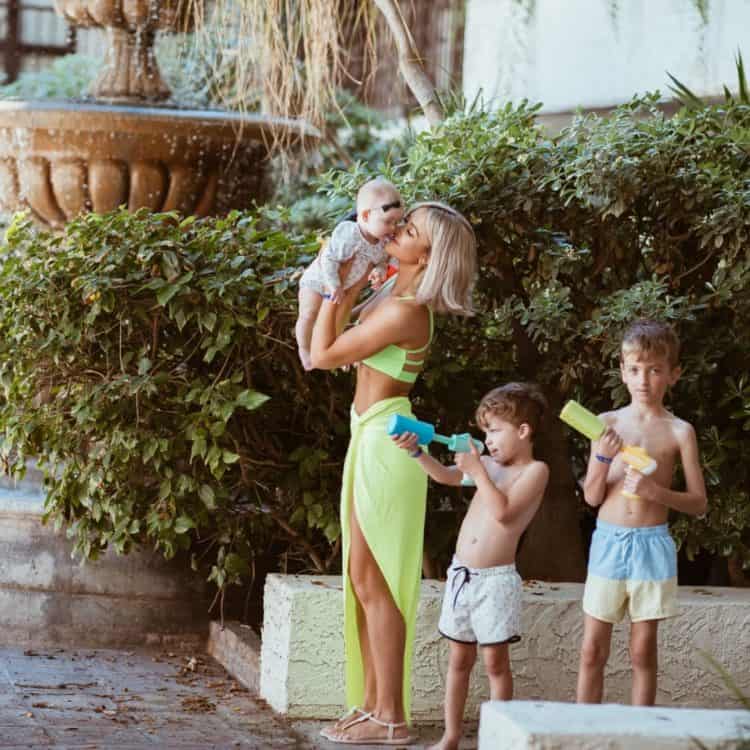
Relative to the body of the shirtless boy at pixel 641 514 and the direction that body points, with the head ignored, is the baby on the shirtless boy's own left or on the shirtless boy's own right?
on the shirtless boy's own right

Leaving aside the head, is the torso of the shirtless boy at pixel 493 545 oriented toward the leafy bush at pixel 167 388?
no

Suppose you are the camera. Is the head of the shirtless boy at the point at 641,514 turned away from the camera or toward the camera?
toward the camera

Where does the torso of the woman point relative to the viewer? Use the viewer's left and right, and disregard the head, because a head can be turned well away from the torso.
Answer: facing to the left of the viewer

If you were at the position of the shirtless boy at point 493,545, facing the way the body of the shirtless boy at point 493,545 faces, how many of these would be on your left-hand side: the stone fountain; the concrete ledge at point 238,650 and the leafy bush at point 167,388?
0

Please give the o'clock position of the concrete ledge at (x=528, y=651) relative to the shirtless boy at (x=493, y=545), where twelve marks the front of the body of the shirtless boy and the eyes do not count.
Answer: The concrete ledge is roughly at 5 o'clock from the shirtless boy.

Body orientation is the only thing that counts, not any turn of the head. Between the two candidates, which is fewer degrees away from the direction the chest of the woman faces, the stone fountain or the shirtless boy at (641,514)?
the stone fountain

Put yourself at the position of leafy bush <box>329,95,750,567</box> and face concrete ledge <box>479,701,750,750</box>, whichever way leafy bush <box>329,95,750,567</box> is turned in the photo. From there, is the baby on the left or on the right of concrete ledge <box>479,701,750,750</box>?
right

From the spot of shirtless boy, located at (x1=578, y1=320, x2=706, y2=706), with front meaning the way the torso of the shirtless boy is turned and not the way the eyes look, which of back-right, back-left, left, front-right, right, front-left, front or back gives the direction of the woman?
right

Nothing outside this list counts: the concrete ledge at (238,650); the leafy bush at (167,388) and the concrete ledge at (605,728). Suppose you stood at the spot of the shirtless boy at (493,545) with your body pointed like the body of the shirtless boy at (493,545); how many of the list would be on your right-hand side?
2

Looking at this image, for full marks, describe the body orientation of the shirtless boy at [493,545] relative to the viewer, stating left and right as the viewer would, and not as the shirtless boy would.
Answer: facing the viewer and to the left of the viewer

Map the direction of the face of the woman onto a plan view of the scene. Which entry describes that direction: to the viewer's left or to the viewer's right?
to the viewer's left

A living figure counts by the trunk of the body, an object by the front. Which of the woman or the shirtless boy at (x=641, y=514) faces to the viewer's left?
the woman

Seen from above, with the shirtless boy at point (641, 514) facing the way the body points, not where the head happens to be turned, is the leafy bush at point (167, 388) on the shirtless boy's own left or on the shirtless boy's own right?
on the shirtless boy's own right

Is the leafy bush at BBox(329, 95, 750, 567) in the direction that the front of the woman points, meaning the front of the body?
no
